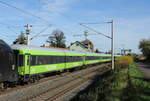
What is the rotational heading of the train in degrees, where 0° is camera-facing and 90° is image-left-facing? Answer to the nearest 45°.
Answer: approximately 45°
